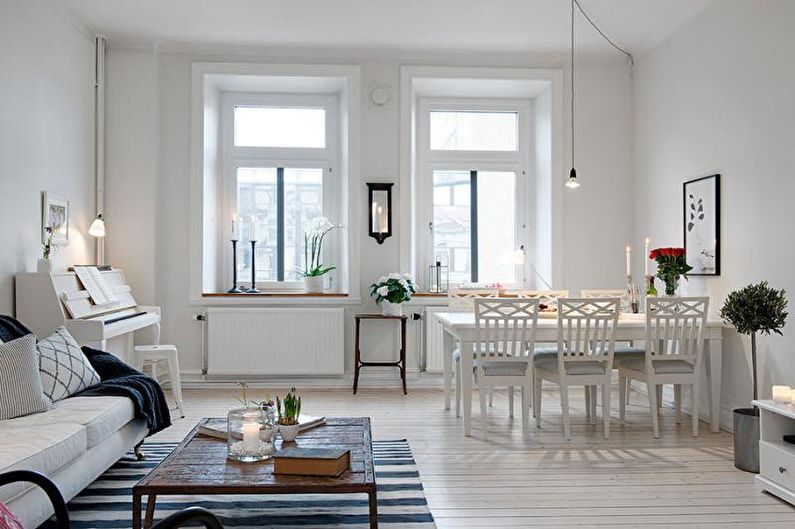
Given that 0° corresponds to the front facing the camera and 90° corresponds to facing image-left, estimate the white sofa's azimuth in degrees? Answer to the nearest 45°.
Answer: approximately 315°

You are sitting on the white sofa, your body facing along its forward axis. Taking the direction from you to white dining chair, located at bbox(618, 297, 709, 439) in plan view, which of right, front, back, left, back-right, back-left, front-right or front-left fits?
front-left

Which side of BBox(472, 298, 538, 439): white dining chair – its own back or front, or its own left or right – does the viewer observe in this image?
back

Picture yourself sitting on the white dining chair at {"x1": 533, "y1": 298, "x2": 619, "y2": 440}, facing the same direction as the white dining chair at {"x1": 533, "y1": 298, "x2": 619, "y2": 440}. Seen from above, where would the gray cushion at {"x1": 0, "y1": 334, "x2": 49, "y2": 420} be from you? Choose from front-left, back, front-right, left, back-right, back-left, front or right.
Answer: left

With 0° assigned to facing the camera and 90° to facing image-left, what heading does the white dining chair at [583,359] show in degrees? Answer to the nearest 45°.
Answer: approximately 135°

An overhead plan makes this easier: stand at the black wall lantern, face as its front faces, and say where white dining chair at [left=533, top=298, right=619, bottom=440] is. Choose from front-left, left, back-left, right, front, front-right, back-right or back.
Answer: front-left

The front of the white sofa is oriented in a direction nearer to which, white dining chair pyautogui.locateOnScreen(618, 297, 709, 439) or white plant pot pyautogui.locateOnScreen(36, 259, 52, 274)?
the white dining chair

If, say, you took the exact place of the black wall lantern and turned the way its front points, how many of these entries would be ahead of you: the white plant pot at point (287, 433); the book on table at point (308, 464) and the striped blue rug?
3

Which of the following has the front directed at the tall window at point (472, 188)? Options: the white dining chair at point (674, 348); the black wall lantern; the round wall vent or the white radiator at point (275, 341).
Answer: the white dining chair

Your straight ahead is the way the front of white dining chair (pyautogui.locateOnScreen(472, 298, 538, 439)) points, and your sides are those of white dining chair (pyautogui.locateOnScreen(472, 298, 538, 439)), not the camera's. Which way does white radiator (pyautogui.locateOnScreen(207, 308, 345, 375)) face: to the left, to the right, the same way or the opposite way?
the opposite way

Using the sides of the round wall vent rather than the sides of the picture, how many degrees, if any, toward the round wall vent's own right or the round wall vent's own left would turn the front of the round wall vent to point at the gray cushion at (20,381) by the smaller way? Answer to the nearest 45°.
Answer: approximately 45° to the round wall vent's own right

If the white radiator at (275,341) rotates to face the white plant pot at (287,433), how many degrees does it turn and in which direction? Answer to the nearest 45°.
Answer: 0° — it already faces it

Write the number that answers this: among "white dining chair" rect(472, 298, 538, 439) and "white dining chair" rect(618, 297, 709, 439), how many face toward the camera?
0

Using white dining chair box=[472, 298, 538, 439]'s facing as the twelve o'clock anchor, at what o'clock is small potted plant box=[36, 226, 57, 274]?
The small potted plant is roughly at 9 o'clock from the white dining chair.

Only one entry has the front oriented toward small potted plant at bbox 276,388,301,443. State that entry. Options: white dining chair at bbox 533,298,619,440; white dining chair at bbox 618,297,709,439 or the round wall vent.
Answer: the round wall vent

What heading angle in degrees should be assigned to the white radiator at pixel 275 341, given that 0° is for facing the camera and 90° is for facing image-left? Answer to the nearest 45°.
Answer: approximately 0°

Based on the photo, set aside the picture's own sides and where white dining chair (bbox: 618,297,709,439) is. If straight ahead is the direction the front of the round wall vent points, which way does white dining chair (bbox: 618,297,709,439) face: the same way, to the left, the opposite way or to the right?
the opposite way

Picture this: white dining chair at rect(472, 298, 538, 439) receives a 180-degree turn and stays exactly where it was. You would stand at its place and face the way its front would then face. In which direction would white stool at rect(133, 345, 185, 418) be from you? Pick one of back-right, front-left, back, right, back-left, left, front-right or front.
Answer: right
